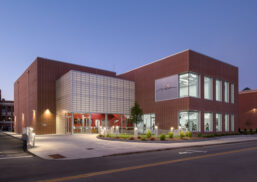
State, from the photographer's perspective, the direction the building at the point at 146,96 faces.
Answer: facing the viewer and to the right of the viewer
